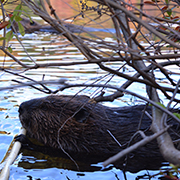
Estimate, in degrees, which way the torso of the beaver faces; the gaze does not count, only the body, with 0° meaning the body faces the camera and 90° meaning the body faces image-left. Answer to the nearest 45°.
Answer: approximately 90°

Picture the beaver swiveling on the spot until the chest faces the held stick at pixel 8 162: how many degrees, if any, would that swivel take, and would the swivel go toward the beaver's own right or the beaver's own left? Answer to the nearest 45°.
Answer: approximately 45° to the beaver's own left
